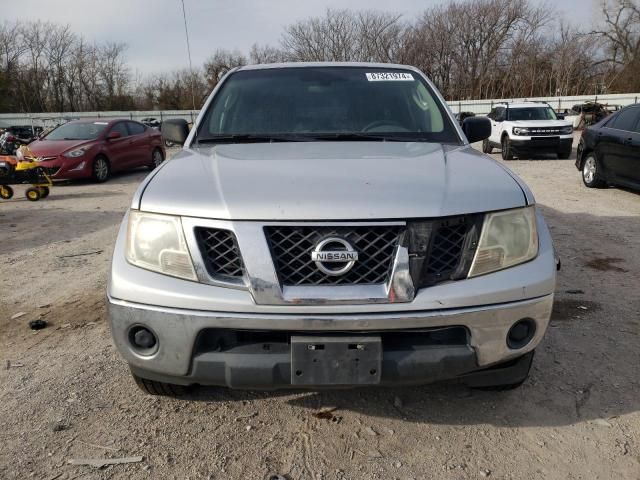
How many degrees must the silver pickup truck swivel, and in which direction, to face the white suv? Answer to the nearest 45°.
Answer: approximately 135° to its left

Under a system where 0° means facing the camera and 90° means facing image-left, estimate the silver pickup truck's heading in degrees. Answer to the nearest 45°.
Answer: approximately 0°

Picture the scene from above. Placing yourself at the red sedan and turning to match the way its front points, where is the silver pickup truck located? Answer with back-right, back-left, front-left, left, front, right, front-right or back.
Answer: front-left

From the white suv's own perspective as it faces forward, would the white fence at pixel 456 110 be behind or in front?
behind

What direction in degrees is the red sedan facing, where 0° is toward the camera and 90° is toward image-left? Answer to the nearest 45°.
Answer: approximately 45°

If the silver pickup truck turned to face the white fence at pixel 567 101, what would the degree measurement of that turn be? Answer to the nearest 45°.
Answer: approximately 135° to its left

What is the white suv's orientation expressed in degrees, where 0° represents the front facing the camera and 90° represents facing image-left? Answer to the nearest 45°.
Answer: approximately 315°

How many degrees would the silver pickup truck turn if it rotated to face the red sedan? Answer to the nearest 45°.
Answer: approximately 135° to its right

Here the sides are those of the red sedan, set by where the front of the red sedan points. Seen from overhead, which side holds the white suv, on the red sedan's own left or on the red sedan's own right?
on the red sedan's own left
